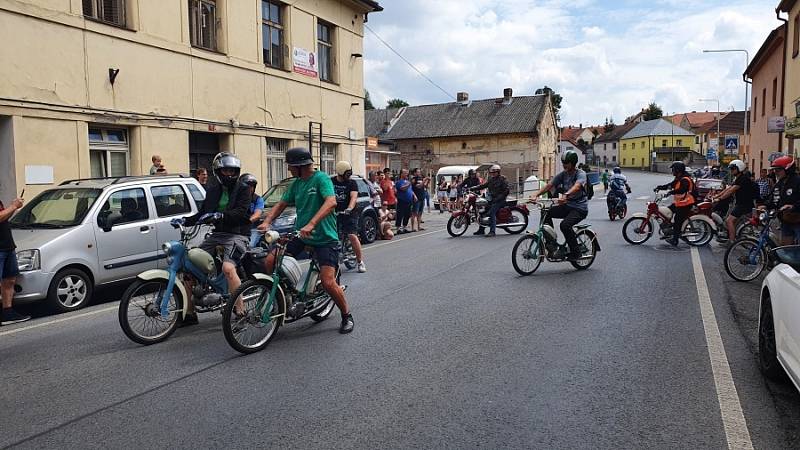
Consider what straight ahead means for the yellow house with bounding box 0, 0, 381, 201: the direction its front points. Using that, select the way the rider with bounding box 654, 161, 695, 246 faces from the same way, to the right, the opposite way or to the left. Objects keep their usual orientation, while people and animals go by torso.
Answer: the opposite way

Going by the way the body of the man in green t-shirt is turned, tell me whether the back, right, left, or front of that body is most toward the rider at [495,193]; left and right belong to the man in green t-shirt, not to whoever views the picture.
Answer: back

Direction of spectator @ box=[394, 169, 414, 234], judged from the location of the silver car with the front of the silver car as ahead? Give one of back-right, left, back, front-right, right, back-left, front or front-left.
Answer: back

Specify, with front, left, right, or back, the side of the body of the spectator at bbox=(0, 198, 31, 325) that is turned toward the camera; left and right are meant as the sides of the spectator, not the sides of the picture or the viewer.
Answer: right

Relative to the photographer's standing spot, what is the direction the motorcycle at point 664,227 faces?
facing to the left of the viewer

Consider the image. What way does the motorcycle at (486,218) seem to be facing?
to the viewer's left

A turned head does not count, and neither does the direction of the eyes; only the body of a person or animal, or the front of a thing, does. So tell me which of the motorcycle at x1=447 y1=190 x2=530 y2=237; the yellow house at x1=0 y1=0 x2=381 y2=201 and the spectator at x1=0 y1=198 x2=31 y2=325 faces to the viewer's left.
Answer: the motorcycle

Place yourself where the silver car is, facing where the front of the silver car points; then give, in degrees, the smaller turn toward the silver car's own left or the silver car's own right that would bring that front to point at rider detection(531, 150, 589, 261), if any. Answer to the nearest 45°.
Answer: approximately 135° to the silver car's own left

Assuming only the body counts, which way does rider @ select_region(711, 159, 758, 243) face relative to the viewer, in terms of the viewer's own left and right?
facing to the left of the viewer

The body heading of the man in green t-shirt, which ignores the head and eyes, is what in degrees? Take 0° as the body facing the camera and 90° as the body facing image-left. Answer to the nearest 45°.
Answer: approximately 45°

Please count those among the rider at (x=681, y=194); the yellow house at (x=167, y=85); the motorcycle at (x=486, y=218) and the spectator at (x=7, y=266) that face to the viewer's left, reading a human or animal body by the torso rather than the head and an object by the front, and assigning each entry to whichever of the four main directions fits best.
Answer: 2

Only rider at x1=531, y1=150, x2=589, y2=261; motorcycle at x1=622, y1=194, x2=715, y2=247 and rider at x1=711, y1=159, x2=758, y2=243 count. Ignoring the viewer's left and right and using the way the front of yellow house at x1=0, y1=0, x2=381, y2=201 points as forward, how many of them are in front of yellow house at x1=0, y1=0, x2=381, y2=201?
3

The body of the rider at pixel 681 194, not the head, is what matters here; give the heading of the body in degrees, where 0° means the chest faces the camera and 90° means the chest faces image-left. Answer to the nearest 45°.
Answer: approximately 90°

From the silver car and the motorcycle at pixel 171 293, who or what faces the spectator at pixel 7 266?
the silver car
